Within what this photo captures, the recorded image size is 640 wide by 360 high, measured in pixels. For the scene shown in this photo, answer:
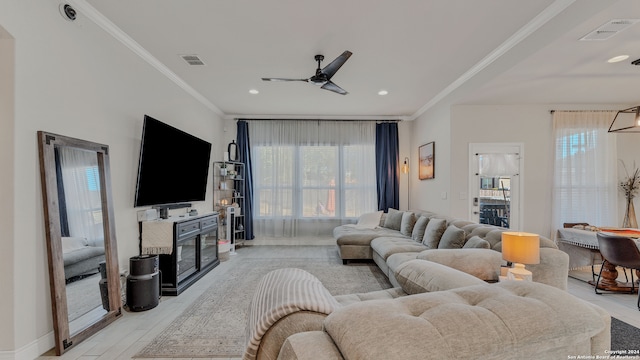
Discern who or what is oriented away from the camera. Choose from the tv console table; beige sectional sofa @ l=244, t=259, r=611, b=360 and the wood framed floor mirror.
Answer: the beige sectional sofa

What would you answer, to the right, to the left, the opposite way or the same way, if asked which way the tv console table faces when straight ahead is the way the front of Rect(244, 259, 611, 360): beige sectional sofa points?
to the right

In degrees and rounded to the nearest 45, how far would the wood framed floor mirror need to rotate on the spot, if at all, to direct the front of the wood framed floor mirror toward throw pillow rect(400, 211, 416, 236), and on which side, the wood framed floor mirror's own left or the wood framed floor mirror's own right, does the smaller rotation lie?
approximately 45° to the wood framed floor mirror's own left

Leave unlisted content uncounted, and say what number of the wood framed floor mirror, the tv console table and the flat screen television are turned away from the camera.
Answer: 0

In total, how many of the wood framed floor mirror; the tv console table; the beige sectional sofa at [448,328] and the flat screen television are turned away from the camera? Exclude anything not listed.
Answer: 1

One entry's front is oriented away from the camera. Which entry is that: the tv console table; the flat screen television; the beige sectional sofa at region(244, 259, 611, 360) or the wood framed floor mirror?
the beige sectional sofa

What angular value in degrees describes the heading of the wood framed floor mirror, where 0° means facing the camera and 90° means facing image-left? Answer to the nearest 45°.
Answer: approximately 315°

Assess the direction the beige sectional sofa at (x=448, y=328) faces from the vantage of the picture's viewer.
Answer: facing away from the viewer

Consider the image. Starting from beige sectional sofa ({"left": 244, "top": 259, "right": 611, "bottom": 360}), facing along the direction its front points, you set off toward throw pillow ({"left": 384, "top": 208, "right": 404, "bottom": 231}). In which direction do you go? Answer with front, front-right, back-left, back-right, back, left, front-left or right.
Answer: front

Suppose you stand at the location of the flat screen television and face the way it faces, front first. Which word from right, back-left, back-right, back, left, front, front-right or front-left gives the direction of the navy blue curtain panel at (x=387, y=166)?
front-left

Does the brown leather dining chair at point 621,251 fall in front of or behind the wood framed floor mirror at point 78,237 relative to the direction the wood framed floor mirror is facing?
in front

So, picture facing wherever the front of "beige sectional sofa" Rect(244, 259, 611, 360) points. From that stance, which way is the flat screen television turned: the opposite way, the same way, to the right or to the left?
to the right

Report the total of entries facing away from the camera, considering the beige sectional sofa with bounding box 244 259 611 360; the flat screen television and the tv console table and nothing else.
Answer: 1

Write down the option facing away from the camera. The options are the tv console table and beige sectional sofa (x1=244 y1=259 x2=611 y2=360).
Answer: the beige sectional sofa
